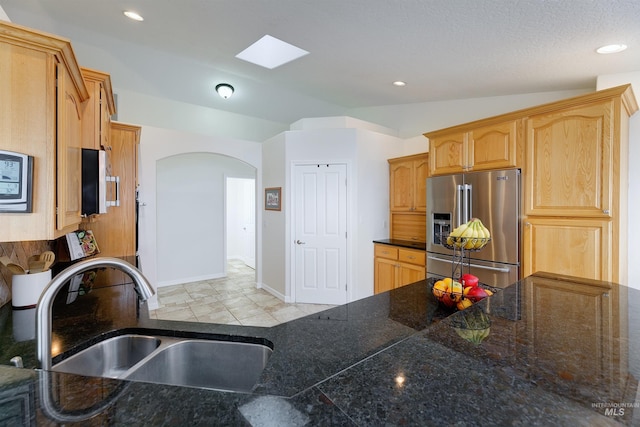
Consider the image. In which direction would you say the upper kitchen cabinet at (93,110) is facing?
to the viewer's right

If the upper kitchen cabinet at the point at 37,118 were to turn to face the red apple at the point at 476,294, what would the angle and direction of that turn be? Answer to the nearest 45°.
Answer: approximately 45° to its right

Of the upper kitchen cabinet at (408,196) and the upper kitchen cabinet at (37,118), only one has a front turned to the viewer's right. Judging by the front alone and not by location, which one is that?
the upper kitchen cabinet at (37,118)

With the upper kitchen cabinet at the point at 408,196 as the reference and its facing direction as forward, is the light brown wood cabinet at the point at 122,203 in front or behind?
in front

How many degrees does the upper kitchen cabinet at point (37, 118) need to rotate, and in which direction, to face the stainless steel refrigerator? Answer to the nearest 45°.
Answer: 0° — it already faces it

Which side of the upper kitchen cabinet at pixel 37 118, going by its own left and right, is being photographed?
right

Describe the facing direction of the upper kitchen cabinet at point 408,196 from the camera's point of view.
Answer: facing the viewer and to the left of the viewer

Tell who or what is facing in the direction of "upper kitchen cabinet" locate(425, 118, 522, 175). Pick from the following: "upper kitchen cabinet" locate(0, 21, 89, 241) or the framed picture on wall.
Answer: "upper kitchen cabinet" locate(0, 21, 89, 241)

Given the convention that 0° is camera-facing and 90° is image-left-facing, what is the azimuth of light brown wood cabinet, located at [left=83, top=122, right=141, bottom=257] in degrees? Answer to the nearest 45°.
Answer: approximately 270°

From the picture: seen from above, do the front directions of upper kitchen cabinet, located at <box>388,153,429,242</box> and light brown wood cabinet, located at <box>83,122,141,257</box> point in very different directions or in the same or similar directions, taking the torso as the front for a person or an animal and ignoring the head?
very different directions

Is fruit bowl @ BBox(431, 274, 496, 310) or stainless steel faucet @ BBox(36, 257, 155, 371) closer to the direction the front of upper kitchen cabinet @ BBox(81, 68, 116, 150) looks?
the fruit bowl

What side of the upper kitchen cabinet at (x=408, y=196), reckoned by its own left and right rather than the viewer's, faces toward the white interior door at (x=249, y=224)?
right

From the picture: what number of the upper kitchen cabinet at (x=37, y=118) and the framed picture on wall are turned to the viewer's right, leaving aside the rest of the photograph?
1

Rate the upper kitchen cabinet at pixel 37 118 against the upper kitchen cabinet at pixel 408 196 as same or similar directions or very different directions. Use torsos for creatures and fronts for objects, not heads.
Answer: very different directions
